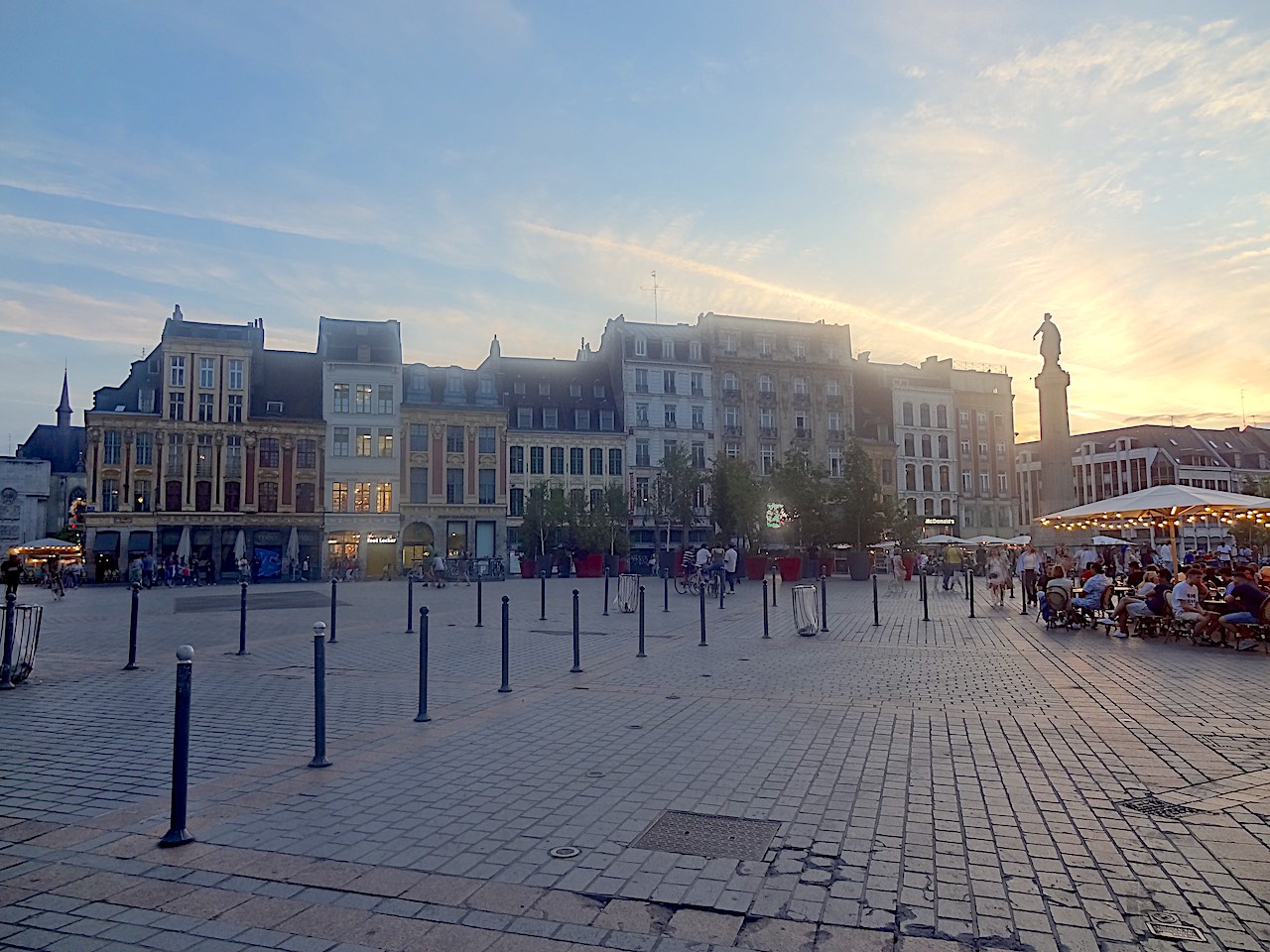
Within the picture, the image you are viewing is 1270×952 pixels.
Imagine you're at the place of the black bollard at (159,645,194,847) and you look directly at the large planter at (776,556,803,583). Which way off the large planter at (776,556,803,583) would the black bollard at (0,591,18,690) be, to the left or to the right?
left

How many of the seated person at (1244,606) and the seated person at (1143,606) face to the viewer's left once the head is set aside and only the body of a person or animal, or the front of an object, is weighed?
2

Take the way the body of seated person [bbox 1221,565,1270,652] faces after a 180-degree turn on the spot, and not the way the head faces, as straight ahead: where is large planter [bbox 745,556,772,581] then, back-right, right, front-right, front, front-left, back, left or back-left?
back-left

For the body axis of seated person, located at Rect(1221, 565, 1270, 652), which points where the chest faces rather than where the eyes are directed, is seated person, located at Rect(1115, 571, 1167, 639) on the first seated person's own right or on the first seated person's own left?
on the first seated person's own right

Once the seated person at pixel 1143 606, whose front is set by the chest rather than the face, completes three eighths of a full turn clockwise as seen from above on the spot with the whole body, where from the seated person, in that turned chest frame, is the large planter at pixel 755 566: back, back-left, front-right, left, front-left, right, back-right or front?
left

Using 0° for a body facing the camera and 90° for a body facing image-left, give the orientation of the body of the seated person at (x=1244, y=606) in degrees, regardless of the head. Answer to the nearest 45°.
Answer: approximately 90°

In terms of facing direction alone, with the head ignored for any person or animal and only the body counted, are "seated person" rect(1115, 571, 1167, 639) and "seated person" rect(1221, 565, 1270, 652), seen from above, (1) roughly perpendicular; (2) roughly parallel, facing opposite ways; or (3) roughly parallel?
roughly parallel

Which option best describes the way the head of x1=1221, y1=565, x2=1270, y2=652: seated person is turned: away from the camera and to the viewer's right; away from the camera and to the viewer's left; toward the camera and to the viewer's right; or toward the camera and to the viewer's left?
toward the camera and to the viewer's left

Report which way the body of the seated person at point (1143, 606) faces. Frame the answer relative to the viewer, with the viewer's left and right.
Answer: facing to the left of the viewer

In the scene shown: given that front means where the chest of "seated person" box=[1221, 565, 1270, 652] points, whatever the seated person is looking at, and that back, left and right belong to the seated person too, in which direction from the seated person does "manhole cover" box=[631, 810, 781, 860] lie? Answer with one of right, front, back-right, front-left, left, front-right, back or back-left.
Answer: left

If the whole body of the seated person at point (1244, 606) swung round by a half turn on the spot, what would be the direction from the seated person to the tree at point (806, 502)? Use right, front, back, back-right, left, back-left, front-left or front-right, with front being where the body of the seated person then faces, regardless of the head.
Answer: back-left

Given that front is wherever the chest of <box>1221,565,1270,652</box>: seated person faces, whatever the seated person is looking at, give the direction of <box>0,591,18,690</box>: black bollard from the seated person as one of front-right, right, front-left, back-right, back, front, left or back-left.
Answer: front-left
